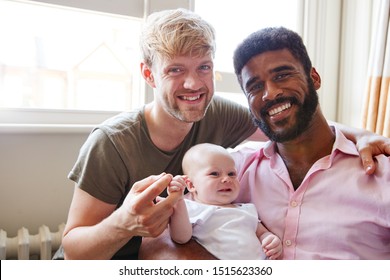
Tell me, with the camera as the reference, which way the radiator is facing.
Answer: facing the viewer

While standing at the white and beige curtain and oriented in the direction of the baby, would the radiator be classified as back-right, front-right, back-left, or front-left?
front-right

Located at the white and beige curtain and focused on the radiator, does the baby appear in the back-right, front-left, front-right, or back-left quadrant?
front-left

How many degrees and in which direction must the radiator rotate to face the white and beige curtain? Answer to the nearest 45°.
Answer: approximately 90° to its left
